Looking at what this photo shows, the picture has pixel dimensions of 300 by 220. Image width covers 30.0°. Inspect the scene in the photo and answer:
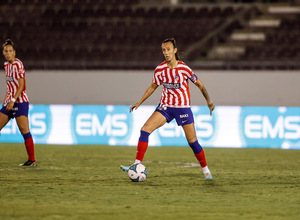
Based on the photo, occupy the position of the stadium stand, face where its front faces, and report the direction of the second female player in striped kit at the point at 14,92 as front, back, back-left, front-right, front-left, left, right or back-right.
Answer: front

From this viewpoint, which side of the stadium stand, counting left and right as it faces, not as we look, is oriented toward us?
front

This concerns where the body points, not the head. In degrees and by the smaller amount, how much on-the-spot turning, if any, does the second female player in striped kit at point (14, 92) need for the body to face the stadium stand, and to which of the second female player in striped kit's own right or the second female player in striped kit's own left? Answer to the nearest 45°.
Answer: approximately 180°

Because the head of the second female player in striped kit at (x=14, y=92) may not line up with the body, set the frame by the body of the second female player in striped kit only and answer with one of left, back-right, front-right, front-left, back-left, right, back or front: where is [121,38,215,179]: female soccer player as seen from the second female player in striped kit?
left

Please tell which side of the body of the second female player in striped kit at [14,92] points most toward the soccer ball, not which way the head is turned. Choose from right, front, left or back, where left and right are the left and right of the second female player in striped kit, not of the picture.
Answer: left

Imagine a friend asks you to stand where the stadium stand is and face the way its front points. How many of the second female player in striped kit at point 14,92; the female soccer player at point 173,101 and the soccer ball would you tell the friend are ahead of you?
3

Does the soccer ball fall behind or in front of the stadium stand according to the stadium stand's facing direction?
in front

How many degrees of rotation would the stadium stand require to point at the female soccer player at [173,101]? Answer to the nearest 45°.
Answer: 0° — it already faces them

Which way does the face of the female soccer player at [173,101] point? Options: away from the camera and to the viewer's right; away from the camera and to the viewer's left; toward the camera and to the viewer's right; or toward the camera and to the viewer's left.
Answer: toward the camera and to the viewer's left

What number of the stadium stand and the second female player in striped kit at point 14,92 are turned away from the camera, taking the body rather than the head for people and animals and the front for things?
0
